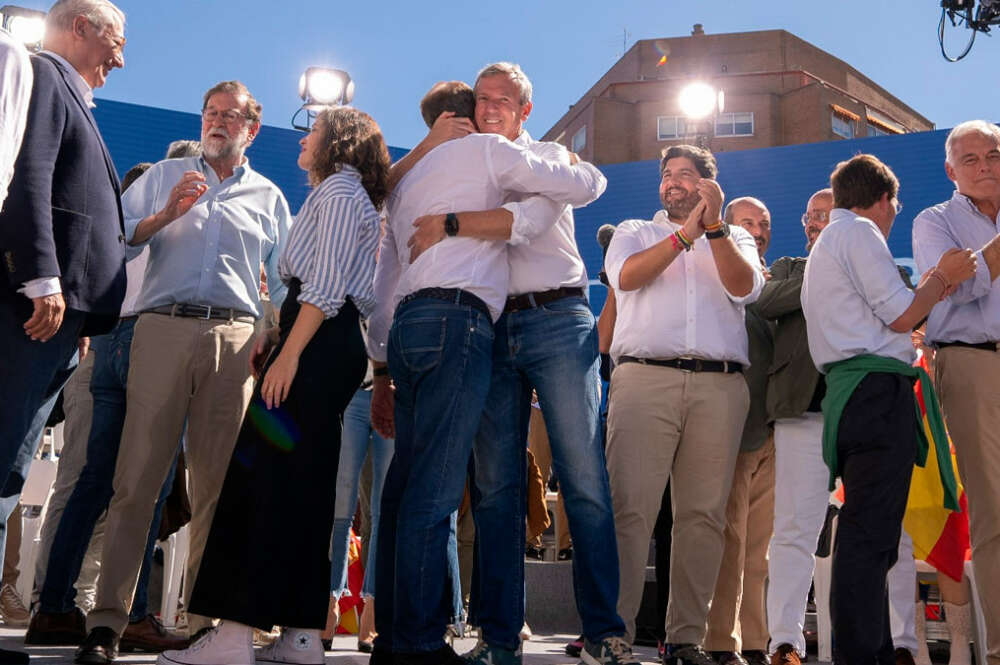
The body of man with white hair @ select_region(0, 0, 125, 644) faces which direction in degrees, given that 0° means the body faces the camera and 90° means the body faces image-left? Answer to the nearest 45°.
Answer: approximately 270°

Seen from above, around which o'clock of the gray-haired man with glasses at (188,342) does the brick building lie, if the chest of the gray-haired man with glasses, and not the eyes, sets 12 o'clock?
The brick building is roughly at 7 o'clock from the gray-haired man with glasses.

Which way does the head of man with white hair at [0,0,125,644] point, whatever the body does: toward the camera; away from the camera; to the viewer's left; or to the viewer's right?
to the viewer's right

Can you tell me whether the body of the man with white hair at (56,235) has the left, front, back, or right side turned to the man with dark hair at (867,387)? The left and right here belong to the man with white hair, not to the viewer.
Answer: front

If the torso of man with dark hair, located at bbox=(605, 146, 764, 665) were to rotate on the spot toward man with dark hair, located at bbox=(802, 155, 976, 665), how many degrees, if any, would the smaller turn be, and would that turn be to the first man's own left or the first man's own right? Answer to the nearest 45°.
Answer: approximately 45° to the first man's own left

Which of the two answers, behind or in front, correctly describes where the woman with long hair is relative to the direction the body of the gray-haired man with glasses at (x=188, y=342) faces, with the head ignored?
in front

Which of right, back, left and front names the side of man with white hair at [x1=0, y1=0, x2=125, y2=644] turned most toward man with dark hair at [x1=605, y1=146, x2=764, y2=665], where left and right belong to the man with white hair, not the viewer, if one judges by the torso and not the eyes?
front

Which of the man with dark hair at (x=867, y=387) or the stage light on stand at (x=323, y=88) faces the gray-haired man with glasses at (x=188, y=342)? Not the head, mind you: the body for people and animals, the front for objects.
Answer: the stage light on stand

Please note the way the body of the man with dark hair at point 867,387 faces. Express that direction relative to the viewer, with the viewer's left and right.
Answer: facing away from the viewer and to the right of the viewer

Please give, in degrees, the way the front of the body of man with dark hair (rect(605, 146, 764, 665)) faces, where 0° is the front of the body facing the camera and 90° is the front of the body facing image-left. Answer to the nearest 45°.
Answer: approximately 0°
